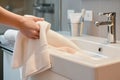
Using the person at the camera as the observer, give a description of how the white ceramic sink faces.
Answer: facing the viewer and to the left of the viewer
